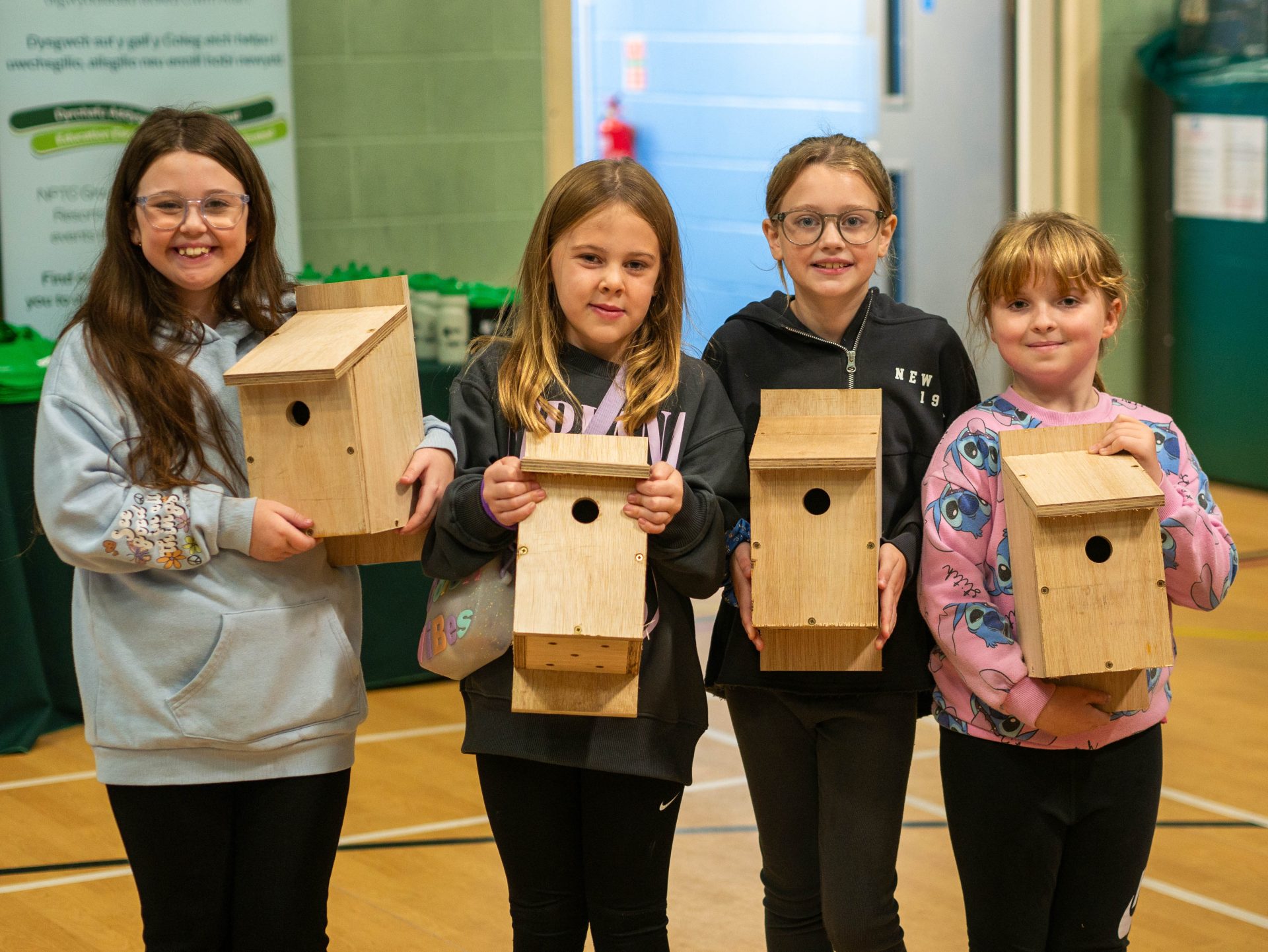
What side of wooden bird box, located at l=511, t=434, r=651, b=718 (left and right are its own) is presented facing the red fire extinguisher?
back

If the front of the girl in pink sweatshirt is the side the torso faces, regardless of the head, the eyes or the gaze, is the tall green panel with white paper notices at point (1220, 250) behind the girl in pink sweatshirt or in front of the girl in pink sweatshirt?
behind

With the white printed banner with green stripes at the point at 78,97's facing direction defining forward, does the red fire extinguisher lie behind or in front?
behind

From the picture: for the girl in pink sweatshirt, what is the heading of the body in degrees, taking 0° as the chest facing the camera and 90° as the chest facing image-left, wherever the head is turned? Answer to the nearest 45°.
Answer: approximately 0°

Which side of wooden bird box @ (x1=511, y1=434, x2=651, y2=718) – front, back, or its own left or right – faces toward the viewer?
front
